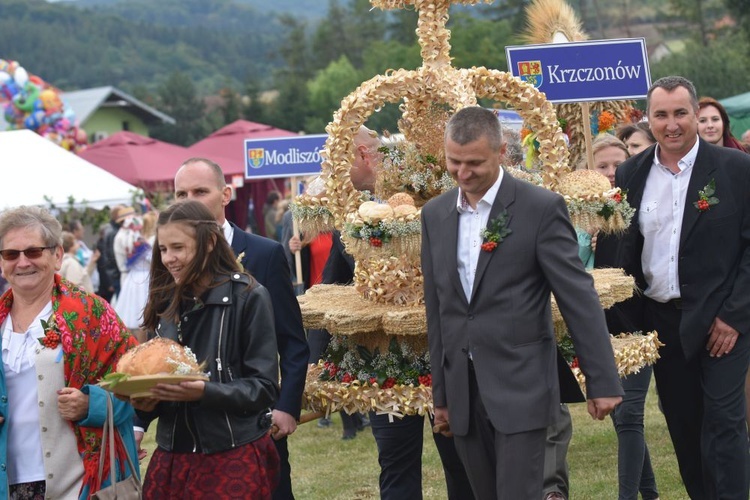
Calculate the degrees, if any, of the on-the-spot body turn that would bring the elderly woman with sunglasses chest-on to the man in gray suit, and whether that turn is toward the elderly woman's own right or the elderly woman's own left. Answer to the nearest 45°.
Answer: approximately 135° to the elderly woman's own left

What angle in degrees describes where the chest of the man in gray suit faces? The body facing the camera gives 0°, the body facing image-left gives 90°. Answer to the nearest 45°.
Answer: approximately 45°

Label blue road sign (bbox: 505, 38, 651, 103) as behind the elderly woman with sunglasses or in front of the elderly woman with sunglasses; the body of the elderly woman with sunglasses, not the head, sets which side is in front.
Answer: behind

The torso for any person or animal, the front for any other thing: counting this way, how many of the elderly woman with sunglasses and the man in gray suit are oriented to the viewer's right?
0

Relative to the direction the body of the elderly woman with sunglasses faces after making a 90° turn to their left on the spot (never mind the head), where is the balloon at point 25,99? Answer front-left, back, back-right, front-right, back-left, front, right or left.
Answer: back-left

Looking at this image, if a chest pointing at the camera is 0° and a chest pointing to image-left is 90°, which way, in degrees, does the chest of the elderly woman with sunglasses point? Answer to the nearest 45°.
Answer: approximately 45°

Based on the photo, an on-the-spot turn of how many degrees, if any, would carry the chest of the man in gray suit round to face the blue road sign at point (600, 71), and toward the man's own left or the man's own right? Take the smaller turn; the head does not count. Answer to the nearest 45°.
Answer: approximately 135° to the man's own right
